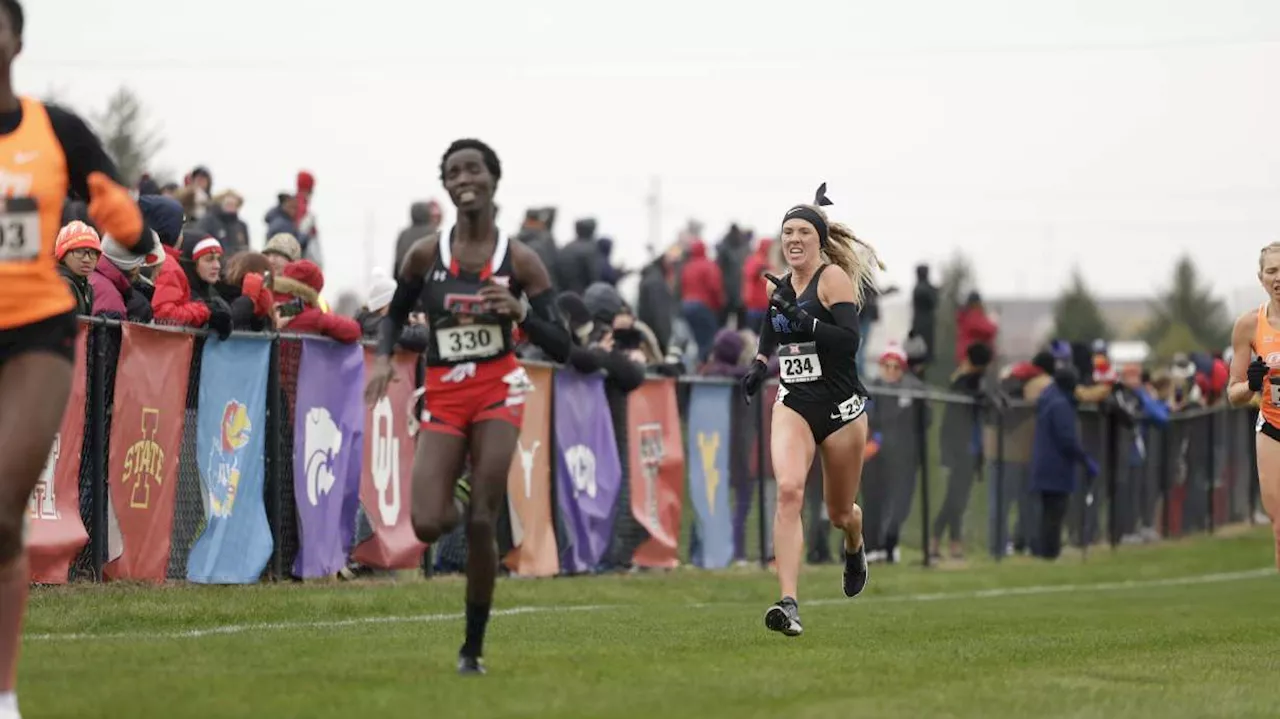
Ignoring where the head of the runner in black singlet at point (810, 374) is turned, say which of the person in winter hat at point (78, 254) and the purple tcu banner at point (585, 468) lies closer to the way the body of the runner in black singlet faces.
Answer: the person in winter hat

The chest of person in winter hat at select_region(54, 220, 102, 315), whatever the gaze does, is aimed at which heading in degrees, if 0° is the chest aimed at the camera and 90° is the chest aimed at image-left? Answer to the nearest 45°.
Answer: approximately 315°

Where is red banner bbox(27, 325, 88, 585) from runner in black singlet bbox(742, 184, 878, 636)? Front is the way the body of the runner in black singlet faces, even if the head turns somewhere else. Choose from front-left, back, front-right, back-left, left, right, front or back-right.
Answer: front-right

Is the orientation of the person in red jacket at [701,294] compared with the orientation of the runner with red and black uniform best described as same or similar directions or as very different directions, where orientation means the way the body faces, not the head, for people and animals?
very different directions

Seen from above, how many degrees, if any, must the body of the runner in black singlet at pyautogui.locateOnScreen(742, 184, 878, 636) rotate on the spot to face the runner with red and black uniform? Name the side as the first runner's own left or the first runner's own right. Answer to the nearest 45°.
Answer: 0° — they already face them

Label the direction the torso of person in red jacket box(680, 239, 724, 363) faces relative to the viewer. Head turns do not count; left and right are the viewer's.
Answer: facing away from the viewer

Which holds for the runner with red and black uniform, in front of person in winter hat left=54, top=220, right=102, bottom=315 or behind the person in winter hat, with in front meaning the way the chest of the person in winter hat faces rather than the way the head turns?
in front

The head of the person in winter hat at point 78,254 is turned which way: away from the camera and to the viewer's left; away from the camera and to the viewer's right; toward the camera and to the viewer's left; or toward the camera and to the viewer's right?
toward the camera and to the viewer's right

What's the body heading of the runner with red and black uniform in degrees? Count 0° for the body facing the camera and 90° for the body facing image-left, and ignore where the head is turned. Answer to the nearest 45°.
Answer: approximately 0°

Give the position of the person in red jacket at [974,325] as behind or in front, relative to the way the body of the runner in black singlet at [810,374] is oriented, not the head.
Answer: behind

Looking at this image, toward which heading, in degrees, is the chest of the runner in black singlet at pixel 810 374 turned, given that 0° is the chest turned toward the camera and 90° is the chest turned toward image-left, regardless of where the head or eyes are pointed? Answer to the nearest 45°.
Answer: approximately 45°

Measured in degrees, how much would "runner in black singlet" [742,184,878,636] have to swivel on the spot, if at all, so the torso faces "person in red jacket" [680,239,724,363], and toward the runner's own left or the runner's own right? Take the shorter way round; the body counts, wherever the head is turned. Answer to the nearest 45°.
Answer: approximately 135° to the runner's own right
